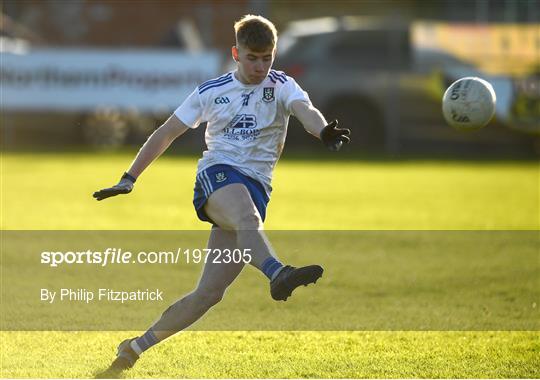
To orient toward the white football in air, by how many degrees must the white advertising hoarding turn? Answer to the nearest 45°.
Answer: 0° — it already faces it

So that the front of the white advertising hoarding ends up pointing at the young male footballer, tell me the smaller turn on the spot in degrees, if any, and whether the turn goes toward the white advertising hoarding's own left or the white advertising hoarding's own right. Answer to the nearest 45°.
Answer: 0° — it already faces them

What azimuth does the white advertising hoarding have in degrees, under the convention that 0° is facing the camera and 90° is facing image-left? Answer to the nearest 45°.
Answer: approximately 0°
